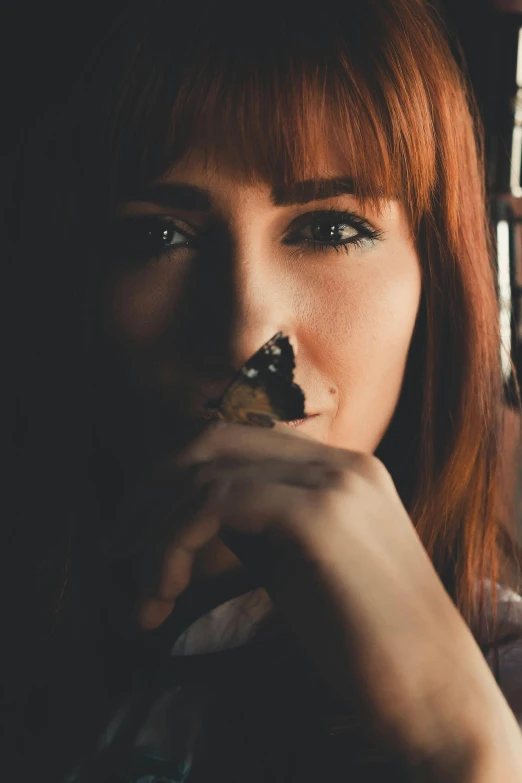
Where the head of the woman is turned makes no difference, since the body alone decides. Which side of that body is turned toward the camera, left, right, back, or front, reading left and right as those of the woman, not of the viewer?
front

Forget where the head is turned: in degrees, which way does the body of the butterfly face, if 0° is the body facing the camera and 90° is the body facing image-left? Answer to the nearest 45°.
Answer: approximately 90°

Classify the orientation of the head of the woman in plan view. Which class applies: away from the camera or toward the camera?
toward the camera
